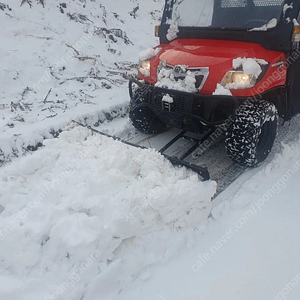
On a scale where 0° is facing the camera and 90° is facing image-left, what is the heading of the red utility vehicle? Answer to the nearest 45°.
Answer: approximately 45°

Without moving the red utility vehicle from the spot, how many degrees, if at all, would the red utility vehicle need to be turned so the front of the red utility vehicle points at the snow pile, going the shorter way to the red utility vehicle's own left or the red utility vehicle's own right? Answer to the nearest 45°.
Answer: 0° — it already faces it
